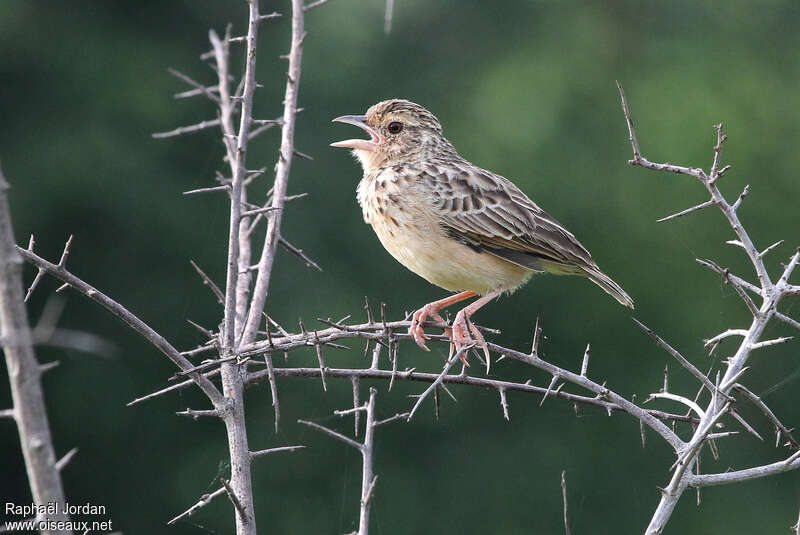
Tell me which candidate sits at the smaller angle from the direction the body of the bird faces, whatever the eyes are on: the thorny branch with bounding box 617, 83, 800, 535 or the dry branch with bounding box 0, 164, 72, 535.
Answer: the dry branch

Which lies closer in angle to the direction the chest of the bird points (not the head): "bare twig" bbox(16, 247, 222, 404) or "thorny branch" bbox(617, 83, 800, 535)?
the bare twig

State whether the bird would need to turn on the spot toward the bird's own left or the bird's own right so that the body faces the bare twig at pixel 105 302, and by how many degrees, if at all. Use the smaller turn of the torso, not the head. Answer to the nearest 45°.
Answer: approximately 45° to the bird's own left

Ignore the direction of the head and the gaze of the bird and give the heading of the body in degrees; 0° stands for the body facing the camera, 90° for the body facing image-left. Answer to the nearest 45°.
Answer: approximately 90°

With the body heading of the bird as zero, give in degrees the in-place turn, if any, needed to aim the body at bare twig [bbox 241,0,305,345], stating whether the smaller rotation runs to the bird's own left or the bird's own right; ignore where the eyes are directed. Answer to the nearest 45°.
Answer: approximately 45° to the bird's own left

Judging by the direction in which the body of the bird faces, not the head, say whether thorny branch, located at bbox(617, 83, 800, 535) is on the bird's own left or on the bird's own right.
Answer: on the bird's own left
